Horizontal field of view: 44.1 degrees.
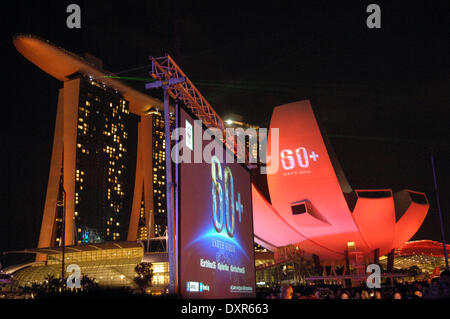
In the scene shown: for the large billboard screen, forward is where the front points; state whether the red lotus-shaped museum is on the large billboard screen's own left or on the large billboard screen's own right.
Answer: on the large billboard screen's own left

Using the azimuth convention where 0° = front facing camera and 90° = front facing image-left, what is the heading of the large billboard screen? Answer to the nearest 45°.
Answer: approximately 315°
